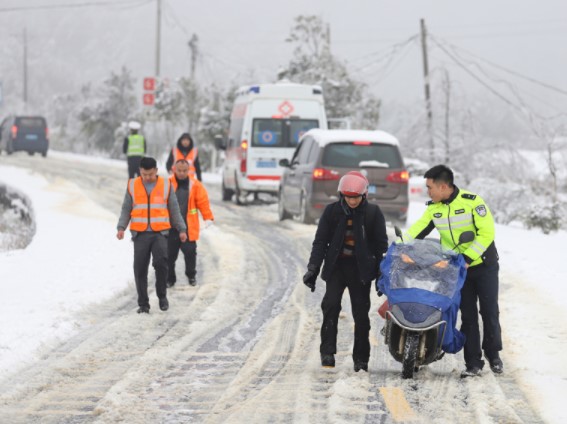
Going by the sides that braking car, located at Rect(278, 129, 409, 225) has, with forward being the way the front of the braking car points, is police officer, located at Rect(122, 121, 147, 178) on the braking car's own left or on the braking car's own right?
on the braking car's own left

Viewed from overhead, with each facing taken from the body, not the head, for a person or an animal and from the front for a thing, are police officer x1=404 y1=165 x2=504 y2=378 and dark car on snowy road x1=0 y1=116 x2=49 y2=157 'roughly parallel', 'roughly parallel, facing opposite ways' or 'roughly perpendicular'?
roughly perpendicular

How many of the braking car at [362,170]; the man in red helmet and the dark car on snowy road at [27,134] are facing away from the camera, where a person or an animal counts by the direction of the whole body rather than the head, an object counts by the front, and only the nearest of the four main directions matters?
2

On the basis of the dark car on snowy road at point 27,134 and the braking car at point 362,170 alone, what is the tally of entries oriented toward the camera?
0

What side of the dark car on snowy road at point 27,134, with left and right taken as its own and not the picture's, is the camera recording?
back

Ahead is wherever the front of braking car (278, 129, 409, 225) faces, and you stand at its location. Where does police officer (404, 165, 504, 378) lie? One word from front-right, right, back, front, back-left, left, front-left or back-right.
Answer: back

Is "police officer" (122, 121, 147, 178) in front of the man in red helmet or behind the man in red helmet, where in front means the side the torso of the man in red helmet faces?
behind

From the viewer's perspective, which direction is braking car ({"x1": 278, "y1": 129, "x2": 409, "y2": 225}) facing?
away from the camera

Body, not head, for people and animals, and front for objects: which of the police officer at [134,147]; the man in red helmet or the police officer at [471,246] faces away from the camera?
the police officer at [134,147]

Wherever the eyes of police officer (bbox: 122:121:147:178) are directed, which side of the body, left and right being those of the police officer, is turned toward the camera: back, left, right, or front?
back
